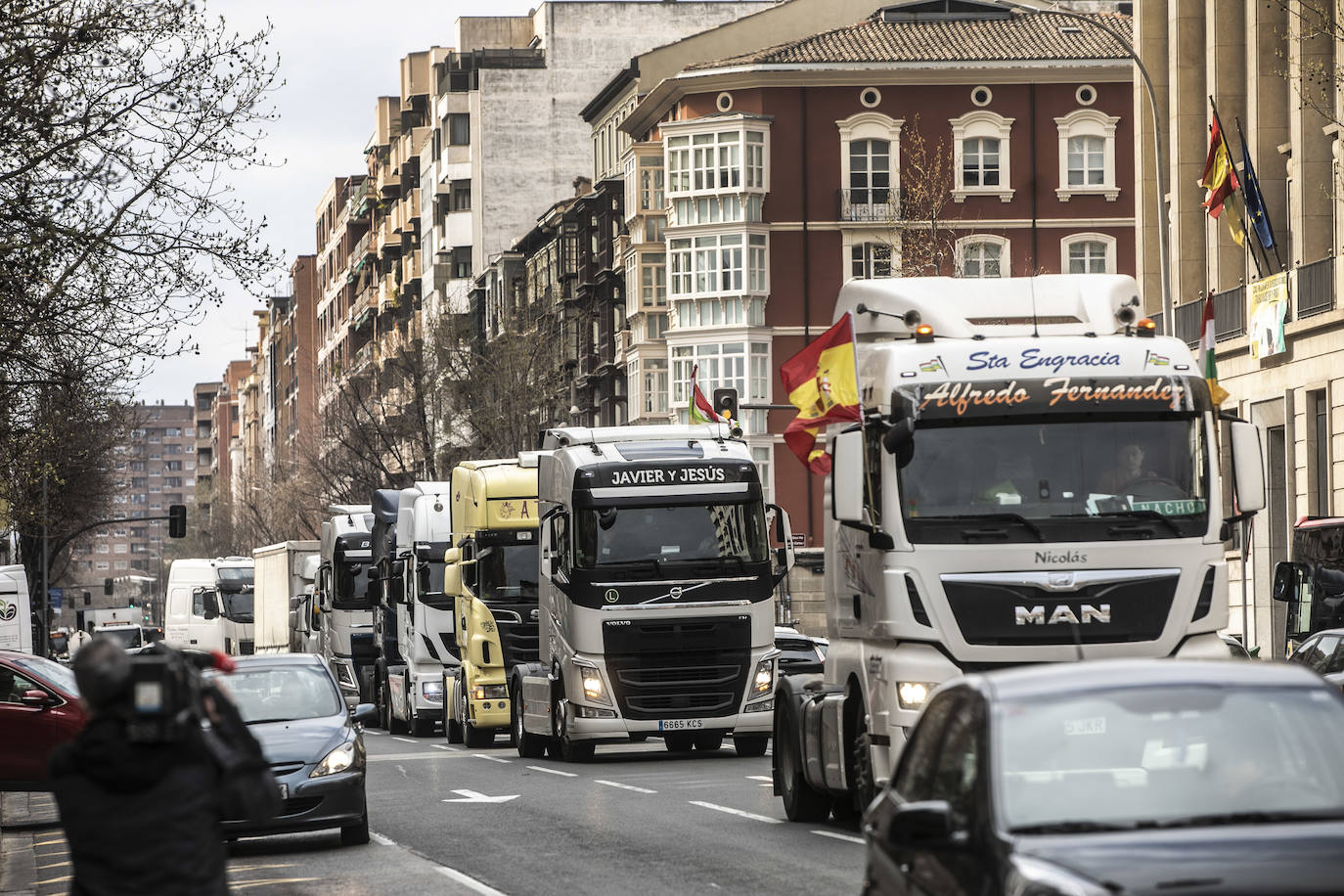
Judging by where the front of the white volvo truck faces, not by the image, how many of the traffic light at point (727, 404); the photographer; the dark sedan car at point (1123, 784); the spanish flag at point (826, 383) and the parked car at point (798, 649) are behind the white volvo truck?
2

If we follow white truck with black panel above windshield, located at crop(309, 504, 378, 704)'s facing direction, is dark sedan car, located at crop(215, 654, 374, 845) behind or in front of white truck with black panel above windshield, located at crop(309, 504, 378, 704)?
in front

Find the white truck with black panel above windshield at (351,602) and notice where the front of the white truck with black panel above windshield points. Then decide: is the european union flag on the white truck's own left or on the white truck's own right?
on the white truck's own left

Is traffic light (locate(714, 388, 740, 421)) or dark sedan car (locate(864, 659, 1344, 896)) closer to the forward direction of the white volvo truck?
the dark sedan car

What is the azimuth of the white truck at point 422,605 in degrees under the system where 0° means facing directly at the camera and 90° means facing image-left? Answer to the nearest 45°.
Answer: approximately 0°

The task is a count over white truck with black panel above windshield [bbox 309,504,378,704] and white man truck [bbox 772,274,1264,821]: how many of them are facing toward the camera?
2

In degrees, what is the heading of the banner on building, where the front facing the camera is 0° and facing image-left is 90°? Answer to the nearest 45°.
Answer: approximately 45°

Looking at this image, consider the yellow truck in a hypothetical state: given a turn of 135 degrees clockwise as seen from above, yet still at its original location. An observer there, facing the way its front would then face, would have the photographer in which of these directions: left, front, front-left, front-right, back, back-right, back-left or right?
back-left

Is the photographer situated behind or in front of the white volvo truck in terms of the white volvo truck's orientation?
in front

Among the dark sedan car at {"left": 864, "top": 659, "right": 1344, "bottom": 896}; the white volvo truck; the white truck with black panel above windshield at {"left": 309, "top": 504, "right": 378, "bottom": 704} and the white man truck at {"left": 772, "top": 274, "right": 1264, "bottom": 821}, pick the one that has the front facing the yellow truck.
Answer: the white truck with black panel above windshield at {"left": 309, "top": 504, "right": 378, "bottom": 704}

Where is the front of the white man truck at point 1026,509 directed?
toward the camera
